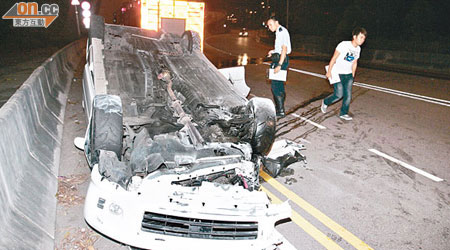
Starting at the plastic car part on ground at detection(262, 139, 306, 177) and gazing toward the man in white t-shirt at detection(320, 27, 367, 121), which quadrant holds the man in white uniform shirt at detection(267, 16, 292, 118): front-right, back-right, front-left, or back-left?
front-left

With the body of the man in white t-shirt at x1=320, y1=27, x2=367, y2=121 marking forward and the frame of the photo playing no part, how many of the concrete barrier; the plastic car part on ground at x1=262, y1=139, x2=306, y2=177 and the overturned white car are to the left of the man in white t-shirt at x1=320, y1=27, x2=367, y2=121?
0

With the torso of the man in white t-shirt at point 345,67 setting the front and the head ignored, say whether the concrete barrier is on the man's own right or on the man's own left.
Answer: on the man's own right

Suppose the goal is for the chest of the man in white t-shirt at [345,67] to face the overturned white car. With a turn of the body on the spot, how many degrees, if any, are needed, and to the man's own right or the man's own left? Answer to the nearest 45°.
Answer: approximately 45° to the man's own right

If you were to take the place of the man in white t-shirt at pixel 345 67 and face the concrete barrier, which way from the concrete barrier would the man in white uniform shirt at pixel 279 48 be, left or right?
right

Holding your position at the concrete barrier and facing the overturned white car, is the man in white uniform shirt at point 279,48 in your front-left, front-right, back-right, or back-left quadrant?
front-left

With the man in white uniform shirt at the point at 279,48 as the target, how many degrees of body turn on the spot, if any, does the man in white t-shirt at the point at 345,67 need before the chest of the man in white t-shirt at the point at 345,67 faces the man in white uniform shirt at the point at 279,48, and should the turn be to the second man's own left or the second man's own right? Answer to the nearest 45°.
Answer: approximately 90° to the second man's own right

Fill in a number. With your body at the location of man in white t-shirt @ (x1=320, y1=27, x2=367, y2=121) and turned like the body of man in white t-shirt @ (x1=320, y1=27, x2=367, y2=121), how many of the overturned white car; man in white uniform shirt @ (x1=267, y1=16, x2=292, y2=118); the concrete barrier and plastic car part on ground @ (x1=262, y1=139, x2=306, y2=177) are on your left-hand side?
0

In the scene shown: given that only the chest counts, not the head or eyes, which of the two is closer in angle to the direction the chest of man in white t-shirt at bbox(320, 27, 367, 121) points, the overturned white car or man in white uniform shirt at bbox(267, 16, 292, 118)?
the overturned white car

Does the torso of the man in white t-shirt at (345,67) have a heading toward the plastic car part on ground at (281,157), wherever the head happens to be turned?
no

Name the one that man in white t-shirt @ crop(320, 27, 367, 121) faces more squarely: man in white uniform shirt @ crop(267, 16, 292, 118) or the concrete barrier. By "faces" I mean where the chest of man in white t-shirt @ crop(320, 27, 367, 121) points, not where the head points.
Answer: the concrete barrier
